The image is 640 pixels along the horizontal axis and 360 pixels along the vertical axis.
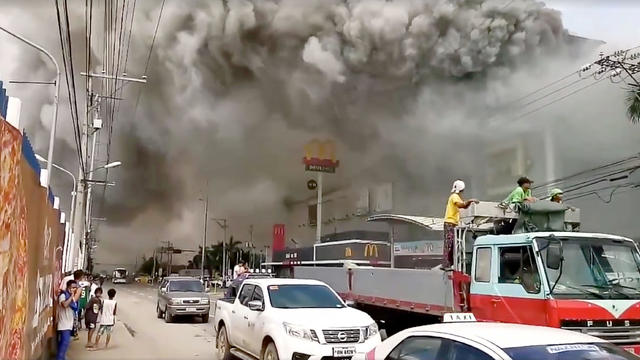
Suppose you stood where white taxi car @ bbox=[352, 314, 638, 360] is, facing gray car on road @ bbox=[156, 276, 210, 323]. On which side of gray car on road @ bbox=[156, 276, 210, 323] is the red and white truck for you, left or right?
right

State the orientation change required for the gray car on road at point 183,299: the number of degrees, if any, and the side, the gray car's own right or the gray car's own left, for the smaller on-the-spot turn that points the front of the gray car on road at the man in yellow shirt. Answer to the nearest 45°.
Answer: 0° — it already faces them

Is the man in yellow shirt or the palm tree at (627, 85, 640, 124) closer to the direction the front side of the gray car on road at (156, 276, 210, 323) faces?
the man in yellow shirt

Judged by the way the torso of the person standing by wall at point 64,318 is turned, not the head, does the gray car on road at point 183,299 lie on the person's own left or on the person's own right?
on the person's own left

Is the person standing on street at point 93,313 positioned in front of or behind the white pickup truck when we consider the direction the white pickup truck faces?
behind

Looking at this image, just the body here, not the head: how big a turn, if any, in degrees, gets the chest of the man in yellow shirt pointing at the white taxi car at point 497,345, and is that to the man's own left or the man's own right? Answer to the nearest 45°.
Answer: approximately 90° to the man's own right

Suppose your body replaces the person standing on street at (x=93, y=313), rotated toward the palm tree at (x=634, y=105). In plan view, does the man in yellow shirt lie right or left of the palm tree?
right

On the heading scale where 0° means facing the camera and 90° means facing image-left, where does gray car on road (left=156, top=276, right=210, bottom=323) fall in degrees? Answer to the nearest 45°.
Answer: approximately 0°

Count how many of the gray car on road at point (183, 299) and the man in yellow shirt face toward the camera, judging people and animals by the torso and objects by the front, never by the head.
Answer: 1
